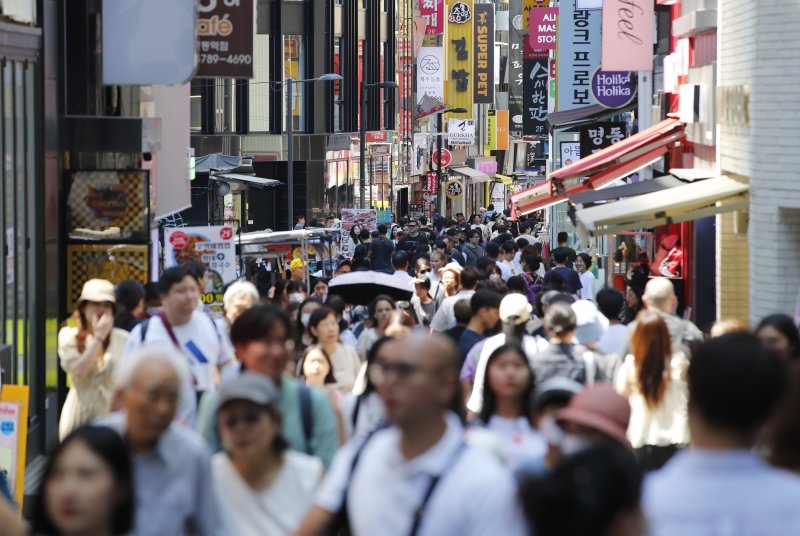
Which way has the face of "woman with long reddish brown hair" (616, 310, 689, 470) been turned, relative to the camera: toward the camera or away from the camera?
away from the camera

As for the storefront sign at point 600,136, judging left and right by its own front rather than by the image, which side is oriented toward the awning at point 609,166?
front

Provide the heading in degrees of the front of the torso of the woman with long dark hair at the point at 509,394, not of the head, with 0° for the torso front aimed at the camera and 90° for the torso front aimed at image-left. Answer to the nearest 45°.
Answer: approximately 0°

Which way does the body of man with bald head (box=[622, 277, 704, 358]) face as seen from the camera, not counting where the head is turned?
away from the camera

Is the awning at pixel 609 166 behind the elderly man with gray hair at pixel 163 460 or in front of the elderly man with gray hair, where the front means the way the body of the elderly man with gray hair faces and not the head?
behind

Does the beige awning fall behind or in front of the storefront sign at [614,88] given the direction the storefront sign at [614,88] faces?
in front

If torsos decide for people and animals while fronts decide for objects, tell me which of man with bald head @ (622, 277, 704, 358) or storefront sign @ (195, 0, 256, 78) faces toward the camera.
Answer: the storefront sign

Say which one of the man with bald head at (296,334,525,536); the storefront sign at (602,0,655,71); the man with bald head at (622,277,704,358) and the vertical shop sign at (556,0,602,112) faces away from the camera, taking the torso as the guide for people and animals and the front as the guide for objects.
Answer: the man with bald head at (622,277,704,358)

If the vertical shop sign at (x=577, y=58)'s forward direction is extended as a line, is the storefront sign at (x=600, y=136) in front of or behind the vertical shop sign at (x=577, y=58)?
in front

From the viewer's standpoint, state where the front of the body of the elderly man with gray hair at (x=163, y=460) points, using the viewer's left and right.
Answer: facing the viewer

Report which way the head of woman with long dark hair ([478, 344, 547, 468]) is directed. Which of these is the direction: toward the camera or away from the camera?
toward the camera

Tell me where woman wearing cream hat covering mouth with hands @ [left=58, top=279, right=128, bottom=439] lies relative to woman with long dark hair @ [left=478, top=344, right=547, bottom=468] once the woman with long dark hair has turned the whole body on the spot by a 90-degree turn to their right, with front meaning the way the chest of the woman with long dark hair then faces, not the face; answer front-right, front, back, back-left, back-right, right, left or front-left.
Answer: front-right

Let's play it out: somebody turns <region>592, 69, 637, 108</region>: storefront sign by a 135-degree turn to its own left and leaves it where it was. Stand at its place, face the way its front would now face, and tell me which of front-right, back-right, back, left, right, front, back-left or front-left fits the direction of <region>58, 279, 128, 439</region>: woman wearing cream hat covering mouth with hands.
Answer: back-right

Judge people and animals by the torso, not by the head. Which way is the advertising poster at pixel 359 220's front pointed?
toward the camera
